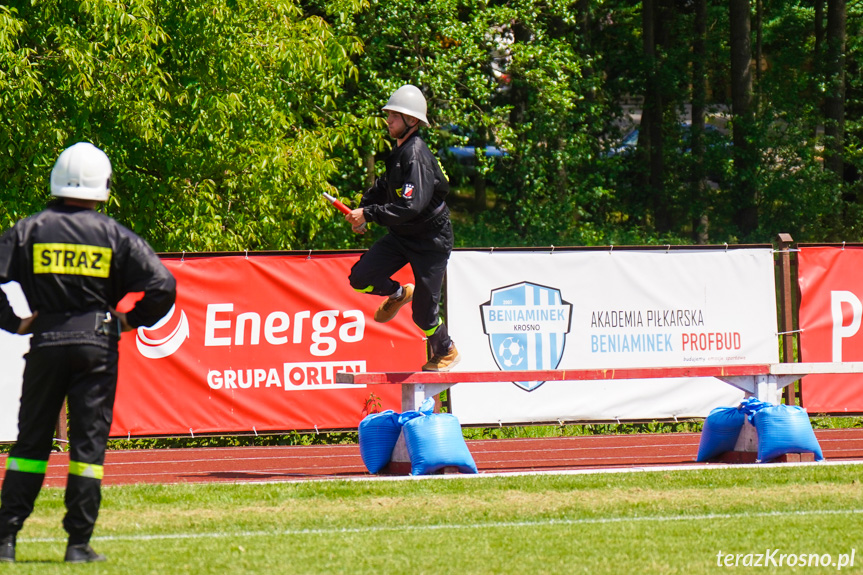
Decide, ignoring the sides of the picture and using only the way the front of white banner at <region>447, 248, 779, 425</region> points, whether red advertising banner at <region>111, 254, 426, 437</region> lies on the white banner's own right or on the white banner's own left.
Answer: on the white banner's own right

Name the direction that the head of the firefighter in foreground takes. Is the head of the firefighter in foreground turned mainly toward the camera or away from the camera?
away from the camera

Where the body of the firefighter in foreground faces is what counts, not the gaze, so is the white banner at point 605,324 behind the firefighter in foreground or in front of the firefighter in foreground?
in front

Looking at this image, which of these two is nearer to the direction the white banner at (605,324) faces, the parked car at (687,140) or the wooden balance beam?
the wooden balance beam

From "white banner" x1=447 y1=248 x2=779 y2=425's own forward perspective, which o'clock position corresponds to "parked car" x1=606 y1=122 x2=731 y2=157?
The parked car is roughly at 6 o'clock from the white banner.

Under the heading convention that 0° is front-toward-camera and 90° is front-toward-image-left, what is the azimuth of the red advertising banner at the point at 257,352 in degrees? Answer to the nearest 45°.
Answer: approximately 0°

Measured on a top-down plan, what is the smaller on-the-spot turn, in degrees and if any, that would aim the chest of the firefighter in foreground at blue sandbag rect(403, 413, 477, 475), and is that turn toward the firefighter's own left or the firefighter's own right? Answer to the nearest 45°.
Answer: approximately 45° to the firefighter's own right

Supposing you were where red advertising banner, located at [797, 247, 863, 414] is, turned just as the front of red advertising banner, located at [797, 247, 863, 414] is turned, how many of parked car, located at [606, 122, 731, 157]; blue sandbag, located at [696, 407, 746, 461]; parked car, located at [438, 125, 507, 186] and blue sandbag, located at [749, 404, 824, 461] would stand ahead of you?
2

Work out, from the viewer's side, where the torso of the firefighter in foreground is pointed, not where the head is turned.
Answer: away from the camera
